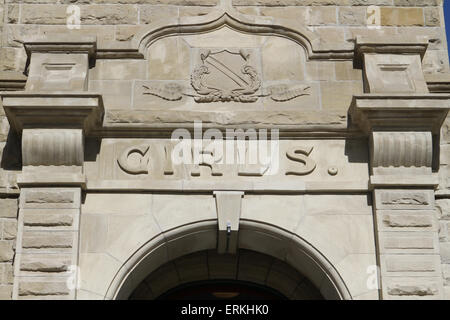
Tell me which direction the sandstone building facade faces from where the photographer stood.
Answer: facing the viewer
